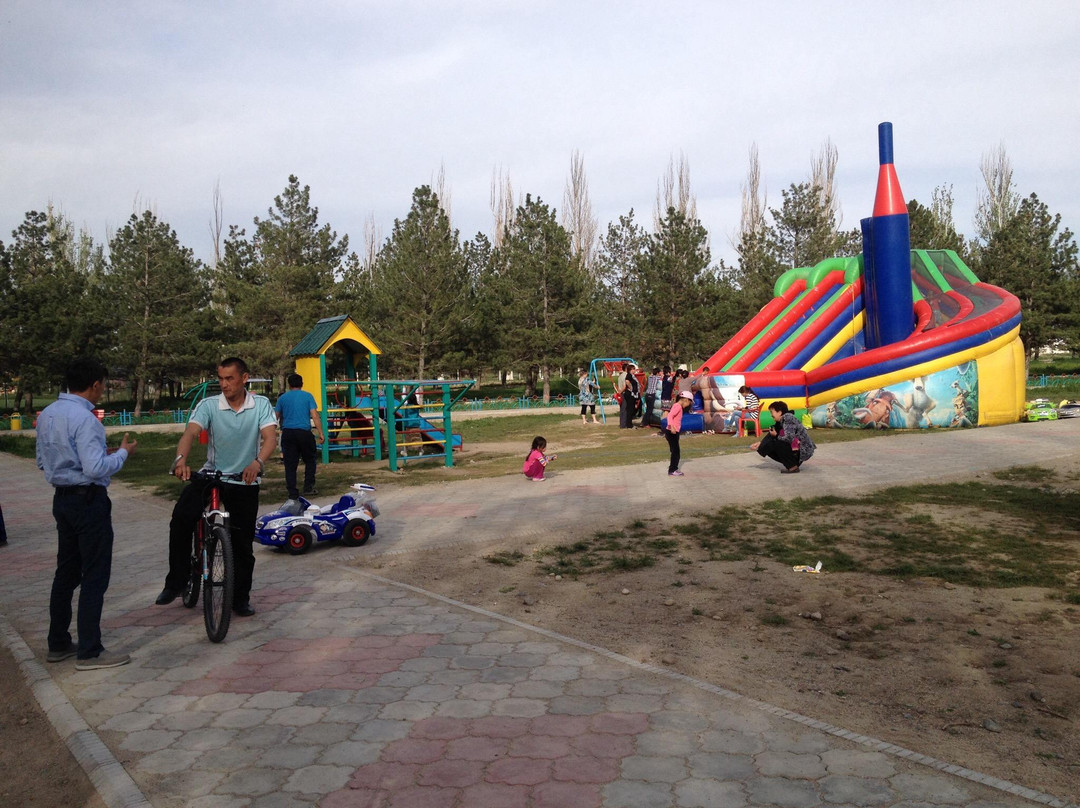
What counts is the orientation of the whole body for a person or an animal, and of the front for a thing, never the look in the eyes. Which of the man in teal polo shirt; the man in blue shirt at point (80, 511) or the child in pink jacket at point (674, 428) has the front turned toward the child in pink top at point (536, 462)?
the man in blue shirt

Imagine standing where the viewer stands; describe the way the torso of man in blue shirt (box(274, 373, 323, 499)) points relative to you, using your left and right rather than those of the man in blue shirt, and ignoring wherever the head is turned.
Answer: facing away from the viewer

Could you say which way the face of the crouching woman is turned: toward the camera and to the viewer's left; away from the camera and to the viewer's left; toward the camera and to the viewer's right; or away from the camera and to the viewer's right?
toward the camera and to the viewer's left

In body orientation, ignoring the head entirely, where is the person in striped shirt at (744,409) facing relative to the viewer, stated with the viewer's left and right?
facing to the left of the viewer

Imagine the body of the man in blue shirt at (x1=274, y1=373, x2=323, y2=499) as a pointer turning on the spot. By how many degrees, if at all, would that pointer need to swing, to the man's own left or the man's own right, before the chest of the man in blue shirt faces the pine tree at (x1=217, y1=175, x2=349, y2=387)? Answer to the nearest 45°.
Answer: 0° — they already face it

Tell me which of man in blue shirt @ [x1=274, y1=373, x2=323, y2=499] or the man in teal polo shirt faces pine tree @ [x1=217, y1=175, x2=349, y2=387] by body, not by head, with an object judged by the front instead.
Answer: the man in blue shirt

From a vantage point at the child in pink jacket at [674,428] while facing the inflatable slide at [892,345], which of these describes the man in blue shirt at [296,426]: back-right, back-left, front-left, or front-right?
back-left

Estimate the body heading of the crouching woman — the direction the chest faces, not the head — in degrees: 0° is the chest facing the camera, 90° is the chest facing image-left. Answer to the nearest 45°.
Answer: approximately 90°

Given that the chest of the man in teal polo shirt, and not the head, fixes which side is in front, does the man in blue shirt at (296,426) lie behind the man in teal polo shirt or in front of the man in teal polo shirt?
behind

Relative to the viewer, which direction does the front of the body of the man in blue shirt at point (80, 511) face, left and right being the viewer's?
facing away from the viewer and to the right of the viewer

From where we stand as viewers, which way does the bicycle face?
facing the viewer

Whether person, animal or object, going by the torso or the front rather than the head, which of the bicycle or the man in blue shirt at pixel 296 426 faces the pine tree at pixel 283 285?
the man in blue shirt

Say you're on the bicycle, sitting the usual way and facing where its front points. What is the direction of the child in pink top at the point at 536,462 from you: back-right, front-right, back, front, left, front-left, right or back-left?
back-left

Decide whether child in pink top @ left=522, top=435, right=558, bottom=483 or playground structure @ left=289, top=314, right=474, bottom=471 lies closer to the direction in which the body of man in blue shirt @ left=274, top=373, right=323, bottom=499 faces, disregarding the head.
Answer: the playground structure
